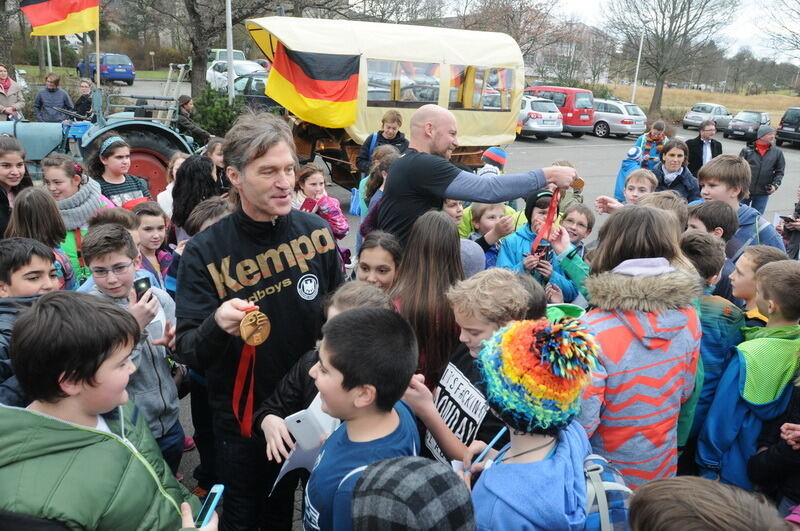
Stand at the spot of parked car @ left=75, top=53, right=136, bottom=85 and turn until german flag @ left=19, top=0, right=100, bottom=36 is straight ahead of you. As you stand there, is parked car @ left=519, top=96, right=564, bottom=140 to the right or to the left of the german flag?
left

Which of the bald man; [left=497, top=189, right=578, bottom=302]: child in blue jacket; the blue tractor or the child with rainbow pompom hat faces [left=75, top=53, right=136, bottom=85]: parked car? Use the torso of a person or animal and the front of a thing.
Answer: the child with rainbow pompom hat

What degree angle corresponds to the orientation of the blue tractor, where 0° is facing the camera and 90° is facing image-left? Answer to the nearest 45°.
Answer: approximately 90°

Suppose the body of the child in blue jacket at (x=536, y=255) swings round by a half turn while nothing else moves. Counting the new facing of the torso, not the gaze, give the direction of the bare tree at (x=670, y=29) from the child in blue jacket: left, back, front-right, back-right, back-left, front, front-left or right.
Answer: front-right

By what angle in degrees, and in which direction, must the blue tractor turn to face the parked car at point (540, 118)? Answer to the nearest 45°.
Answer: approximately 135° to its right

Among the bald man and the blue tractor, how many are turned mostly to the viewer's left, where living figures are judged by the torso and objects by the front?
1

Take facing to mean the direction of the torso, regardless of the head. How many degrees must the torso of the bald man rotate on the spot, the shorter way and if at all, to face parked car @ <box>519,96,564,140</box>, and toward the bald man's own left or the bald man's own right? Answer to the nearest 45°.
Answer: approximately 90° to the bald man's own left

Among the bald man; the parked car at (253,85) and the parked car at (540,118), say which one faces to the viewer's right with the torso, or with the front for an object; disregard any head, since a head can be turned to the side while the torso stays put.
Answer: the bald man

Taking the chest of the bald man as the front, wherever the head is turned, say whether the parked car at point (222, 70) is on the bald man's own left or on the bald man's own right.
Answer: on the bald man's own left

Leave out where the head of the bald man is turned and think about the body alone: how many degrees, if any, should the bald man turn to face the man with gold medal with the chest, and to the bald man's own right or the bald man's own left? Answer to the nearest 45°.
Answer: approximately 90° to the bald man's own right

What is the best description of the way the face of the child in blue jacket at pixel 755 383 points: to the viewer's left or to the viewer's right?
to the viewer's left

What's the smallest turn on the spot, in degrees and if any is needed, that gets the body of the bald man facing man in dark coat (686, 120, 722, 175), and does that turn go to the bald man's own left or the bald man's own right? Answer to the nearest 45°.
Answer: approximately 45° to the bald man's own left

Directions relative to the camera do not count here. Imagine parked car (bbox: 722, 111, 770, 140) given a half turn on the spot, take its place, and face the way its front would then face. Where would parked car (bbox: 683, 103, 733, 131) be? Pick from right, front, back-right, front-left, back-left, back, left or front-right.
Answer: left

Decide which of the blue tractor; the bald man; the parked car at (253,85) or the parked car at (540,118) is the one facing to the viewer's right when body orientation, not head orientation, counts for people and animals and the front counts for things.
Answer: the bald man

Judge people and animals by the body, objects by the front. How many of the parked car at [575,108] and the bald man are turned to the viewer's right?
1
